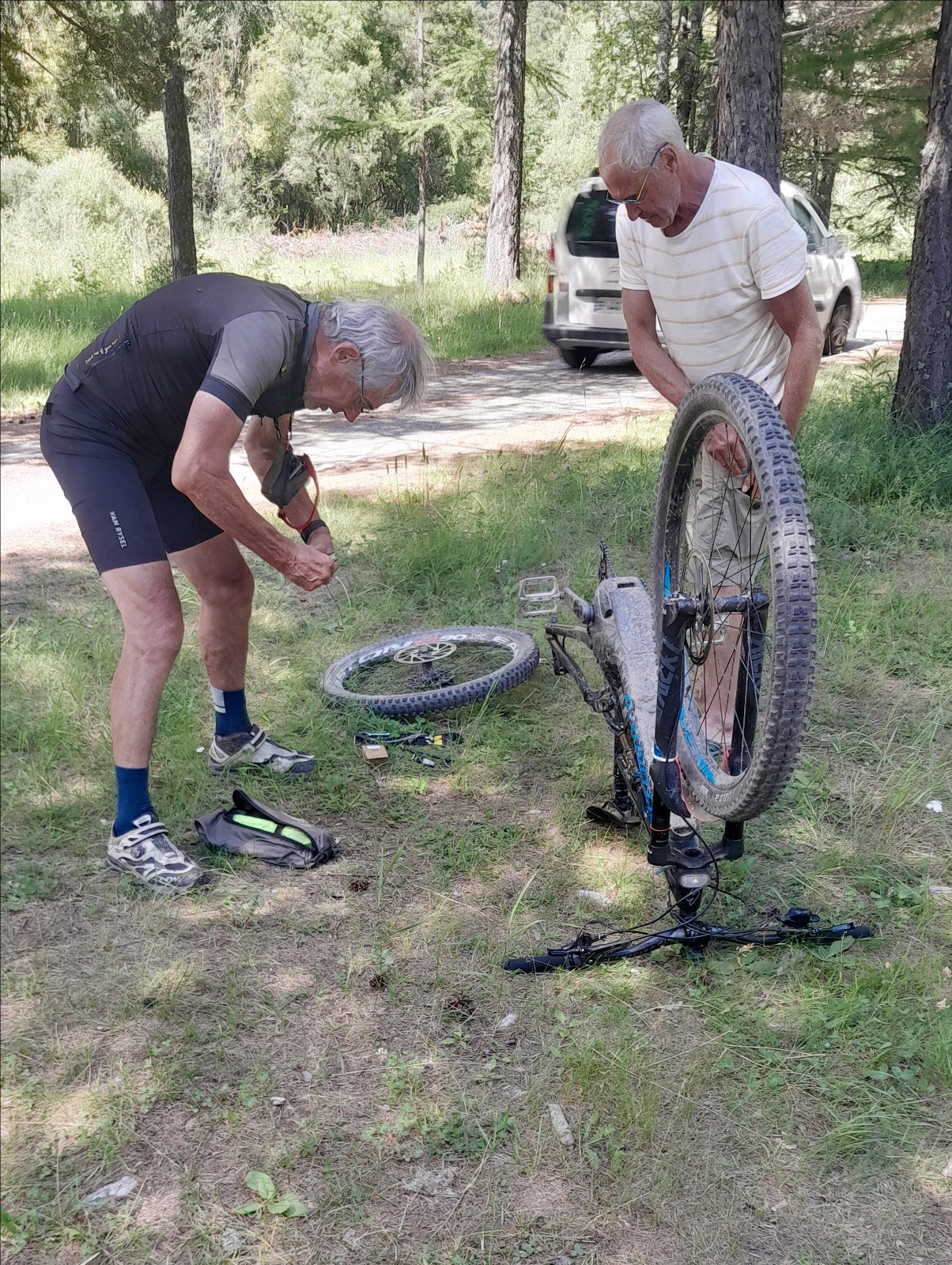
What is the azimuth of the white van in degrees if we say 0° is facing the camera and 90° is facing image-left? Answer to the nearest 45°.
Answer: approximately 225°

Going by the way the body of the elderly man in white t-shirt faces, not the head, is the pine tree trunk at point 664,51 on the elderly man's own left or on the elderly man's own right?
on the elderly man's own right

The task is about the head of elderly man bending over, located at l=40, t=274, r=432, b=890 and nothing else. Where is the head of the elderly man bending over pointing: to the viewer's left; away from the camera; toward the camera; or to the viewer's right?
to the viewer's right

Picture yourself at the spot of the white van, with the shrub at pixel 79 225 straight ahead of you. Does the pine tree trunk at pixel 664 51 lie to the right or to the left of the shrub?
right

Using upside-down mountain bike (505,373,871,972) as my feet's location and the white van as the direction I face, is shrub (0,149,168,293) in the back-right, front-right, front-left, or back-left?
front-left

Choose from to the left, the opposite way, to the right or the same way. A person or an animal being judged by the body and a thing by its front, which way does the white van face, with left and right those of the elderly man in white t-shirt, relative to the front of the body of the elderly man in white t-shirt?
the opposite way

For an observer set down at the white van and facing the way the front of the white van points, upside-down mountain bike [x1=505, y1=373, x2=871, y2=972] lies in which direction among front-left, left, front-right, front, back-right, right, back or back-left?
back-right

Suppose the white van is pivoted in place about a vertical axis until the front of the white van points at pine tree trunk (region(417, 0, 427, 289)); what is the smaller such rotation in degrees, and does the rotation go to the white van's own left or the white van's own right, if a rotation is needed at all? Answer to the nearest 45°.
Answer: approximately 90° to the white van's own left

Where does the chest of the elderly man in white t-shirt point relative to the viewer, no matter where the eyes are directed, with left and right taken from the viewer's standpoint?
facing the viewer and to the left of the viewer

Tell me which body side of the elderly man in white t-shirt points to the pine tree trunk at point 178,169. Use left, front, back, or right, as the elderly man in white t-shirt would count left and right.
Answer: right

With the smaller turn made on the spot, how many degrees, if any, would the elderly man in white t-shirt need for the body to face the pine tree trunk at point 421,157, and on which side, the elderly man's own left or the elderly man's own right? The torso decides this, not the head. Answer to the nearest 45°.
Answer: approximately 135° to the elderly man's own right

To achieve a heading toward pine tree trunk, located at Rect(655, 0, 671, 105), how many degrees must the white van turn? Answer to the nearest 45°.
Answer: approximately 45° to its left
